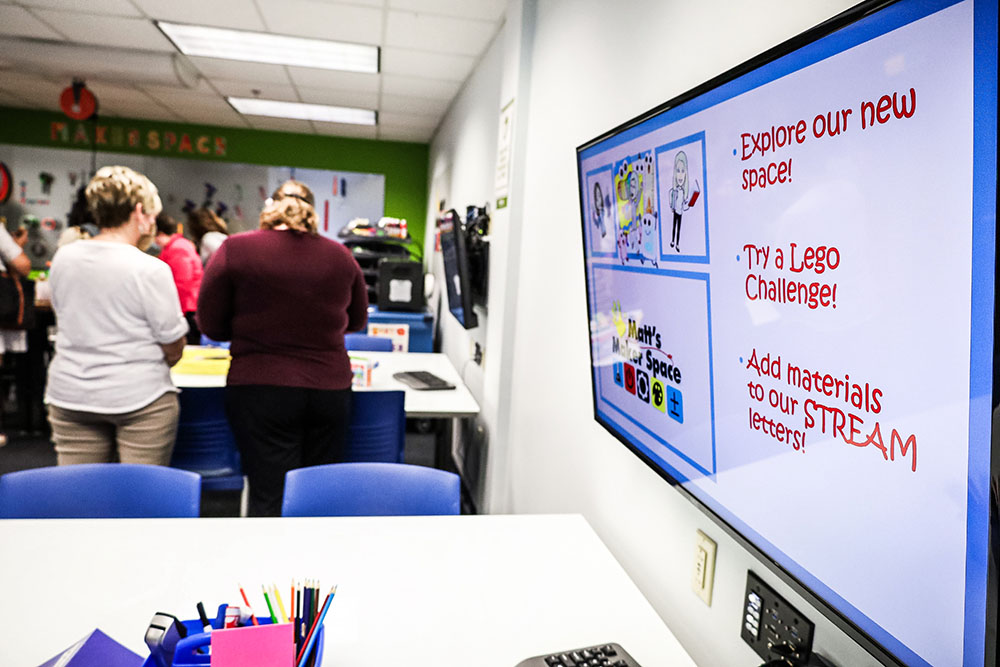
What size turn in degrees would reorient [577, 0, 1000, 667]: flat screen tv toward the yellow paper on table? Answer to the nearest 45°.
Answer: approximately 90° to its right

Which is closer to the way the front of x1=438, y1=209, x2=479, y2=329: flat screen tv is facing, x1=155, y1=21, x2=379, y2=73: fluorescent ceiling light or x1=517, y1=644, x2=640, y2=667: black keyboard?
the fluorescent ceiling light

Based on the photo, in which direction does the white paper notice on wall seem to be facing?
to the viewer's left

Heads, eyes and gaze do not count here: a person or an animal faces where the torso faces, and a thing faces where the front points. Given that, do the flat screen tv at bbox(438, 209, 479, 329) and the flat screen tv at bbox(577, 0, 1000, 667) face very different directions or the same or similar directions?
same or similar directions

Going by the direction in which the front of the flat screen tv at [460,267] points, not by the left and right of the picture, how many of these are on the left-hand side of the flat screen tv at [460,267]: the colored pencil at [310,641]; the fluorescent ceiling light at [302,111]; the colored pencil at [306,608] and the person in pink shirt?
2

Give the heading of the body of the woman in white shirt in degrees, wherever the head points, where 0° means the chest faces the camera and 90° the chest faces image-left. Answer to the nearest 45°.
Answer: approximately 225°

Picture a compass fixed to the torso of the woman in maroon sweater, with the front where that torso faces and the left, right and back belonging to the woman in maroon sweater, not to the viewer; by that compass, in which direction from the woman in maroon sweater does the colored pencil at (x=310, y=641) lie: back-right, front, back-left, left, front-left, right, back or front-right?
back

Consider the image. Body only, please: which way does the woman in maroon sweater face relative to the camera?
away from the camera

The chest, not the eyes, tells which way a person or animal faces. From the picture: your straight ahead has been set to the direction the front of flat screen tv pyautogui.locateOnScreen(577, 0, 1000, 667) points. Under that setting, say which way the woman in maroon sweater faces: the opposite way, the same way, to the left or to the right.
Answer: to the right

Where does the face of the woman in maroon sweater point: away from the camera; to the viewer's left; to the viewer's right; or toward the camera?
away from the camera
